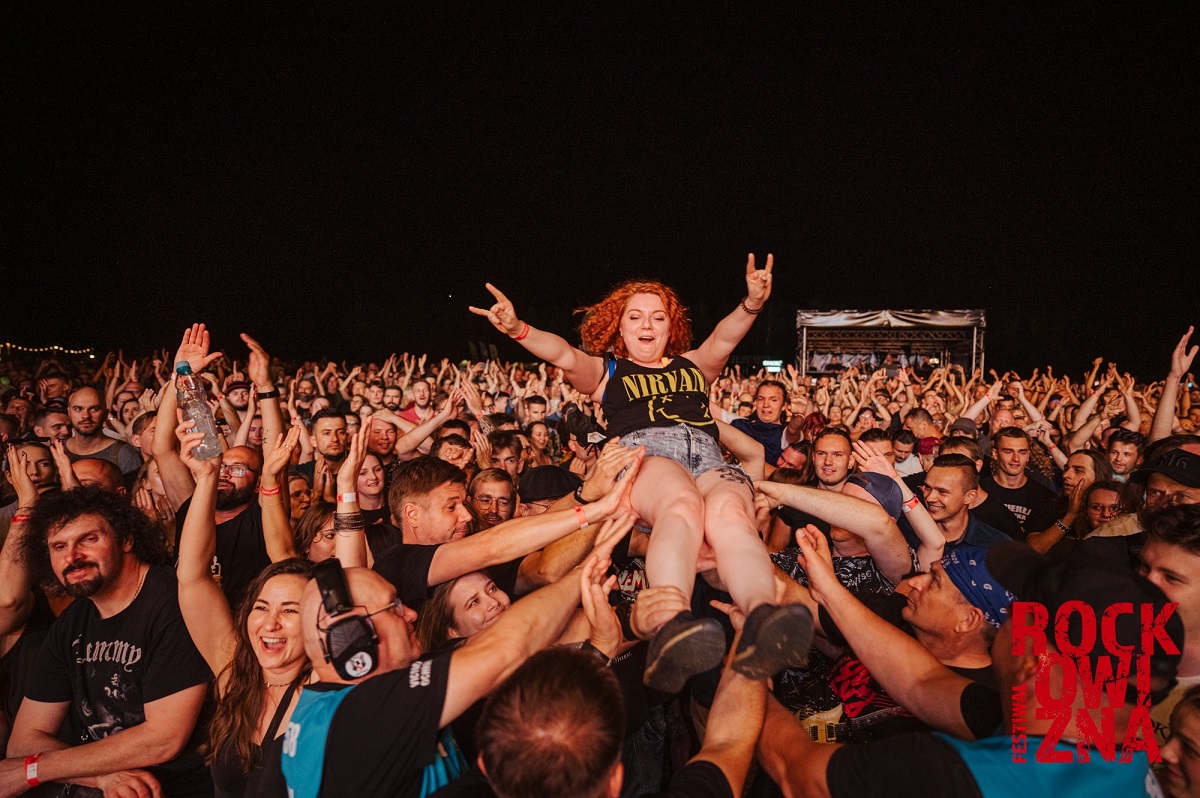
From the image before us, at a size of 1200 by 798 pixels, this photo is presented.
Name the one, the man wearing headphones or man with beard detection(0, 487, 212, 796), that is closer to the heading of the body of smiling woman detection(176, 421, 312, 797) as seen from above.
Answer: the man wearing headphones

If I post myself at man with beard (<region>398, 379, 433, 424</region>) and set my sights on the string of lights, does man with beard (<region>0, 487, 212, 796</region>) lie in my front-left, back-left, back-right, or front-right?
back-left

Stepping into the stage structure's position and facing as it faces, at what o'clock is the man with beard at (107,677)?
The man with beard is roughly at 12 o'clock from the stage structure.

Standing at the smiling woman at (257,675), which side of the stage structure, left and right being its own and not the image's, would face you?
front

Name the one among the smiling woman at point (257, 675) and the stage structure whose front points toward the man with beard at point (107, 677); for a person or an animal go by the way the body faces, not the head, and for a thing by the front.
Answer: the stage structure

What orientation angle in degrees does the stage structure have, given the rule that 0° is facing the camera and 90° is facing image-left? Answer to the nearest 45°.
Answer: approximately 0°

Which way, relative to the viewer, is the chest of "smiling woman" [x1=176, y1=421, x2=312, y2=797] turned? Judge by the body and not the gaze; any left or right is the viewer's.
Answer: facing the viewer and to the right of the viewer

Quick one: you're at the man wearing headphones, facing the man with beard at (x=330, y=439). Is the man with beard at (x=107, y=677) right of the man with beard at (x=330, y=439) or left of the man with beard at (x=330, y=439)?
left

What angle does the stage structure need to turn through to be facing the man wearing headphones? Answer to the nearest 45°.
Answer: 0° — it already faces them

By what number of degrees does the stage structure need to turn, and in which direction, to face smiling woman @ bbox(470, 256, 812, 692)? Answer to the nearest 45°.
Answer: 0° — it already faces them

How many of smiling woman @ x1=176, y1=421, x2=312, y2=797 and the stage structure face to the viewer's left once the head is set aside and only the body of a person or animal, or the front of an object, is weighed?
0
